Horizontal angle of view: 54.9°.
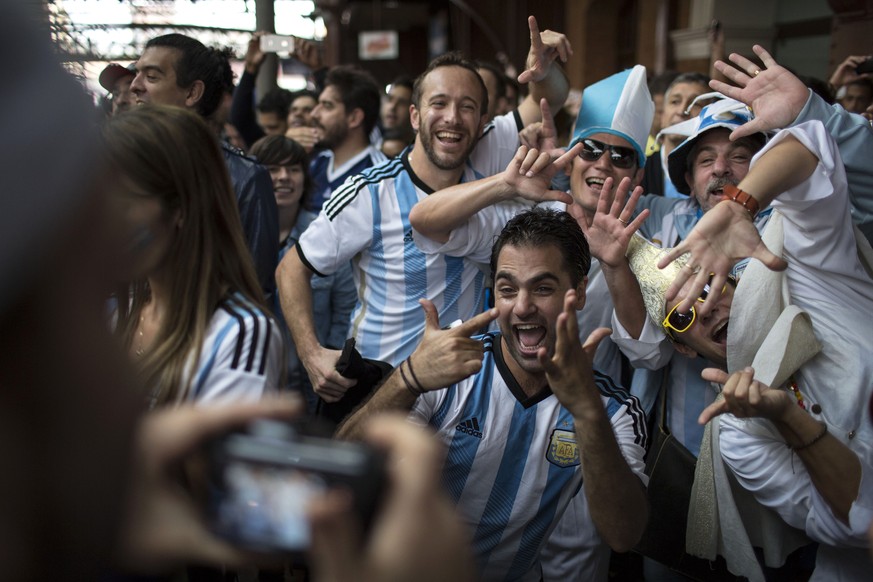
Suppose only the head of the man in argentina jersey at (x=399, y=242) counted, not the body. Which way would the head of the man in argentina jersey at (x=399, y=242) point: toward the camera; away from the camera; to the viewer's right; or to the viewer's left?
toward the camera

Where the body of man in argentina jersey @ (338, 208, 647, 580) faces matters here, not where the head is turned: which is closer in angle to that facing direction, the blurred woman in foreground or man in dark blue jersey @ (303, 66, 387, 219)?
the blurred woman in foreground

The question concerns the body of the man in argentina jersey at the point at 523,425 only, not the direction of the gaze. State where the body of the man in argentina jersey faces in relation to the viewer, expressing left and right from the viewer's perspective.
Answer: facing the viewer

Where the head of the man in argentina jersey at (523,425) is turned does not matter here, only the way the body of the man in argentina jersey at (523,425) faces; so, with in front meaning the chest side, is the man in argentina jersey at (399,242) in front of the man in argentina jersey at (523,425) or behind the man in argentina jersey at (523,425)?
behind

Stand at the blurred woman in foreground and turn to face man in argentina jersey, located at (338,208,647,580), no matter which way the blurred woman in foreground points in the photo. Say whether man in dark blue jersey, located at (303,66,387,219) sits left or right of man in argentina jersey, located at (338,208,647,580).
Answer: left

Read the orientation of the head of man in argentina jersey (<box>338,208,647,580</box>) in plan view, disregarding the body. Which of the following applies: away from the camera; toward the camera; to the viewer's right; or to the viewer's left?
toward the camera

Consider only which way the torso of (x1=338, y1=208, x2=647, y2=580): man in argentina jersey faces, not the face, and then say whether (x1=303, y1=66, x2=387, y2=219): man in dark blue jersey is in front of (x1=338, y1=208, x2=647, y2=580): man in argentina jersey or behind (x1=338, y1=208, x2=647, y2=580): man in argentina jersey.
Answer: behind

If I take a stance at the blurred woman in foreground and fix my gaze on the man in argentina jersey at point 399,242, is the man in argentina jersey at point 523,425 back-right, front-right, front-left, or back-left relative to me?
front-right

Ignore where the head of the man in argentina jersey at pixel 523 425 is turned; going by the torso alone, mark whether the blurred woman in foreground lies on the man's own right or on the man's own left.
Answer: on the man's own right

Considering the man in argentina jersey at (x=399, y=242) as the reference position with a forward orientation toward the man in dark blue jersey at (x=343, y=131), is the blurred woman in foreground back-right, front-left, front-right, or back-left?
back-left
